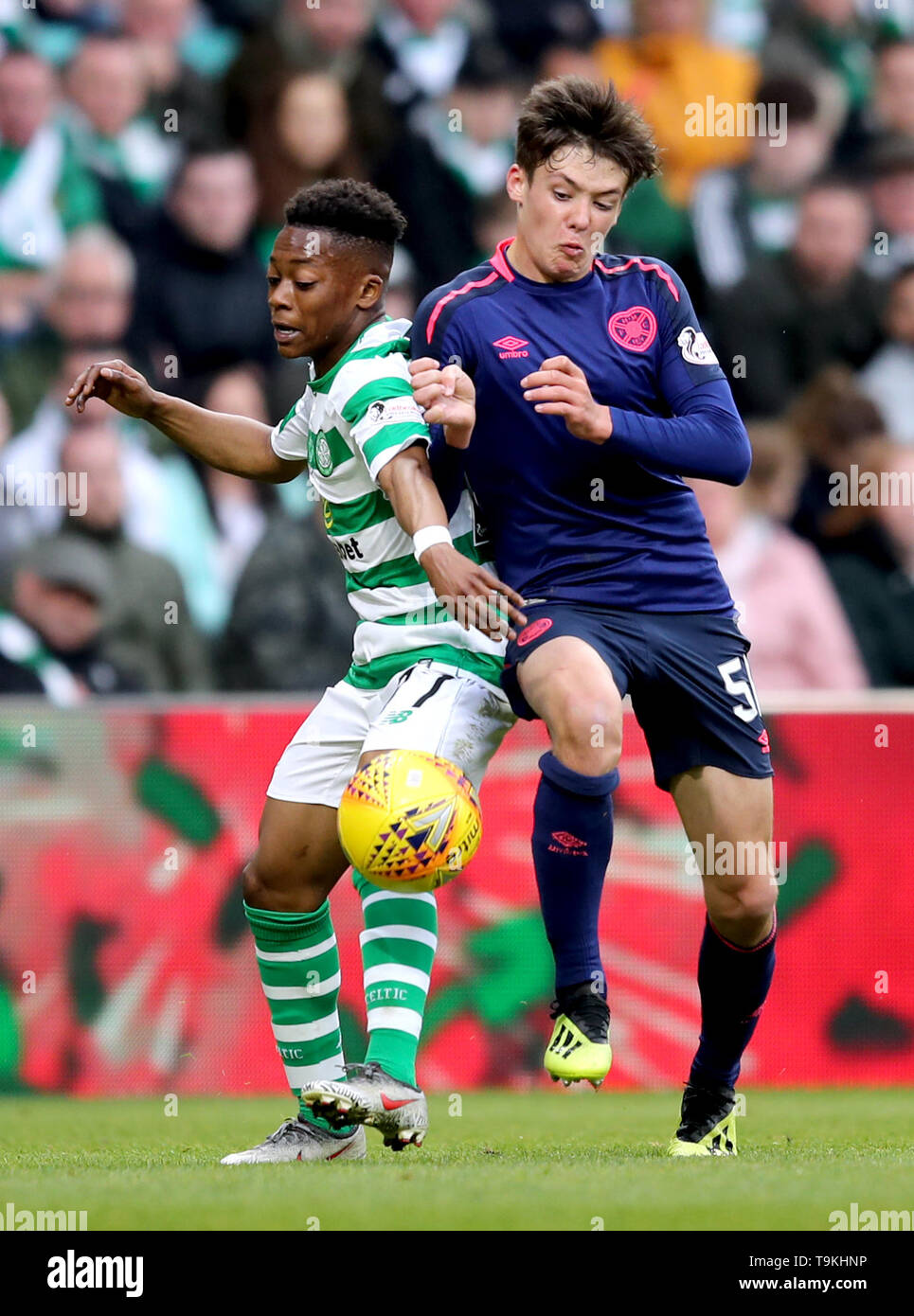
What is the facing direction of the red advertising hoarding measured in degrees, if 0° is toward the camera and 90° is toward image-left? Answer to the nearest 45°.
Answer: approximately 0°

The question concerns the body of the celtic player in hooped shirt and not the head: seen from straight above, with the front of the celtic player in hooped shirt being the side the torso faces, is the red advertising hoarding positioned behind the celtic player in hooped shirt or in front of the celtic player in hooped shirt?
behind

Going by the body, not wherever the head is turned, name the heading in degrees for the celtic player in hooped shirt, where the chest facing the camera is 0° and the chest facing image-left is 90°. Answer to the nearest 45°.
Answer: approximately 45°

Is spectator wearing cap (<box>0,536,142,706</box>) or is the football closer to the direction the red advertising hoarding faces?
the football

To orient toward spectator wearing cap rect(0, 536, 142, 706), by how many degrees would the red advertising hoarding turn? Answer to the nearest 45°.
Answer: approximately 135° to its right

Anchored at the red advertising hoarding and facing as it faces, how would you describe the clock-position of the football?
The football is roughly at 12 o'clock from the red advertising hoarding.

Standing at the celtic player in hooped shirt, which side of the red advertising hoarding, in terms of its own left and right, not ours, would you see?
front

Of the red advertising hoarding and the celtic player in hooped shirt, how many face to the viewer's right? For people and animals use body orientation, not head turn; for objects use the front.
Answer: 0
